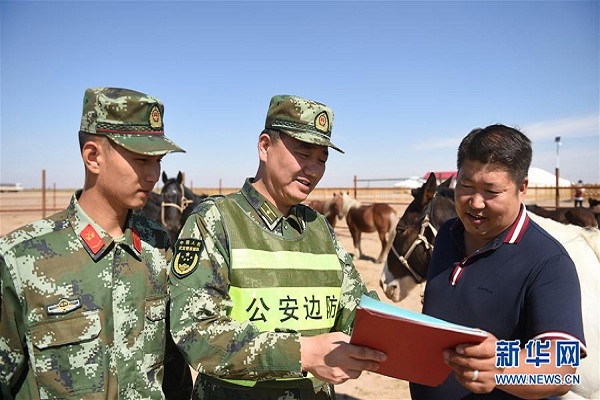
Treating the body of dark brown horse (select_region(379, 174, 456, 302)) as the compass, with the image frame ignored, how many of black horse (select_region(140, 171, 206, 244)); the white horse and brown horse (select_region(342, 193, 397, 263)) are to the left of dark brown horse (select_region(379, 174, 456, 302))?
1

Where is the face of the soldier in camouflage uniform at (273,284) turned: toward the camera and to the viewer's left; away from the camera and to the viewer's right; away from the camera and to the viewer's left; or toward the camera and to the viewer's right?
toward the camera and to the viewer's right

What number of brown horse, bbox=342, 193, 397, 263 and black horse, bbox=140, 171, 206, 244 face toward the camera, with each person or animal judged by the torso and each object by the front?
1

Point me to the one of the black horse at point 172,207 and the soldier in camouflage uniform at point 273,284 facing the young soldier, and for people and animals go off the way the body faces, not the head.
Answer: the black horse

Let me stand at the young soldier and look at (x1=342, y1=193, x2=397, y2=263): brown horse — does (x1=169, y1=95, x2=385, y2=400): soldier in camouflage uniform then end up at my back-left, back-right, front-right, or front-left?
front-right

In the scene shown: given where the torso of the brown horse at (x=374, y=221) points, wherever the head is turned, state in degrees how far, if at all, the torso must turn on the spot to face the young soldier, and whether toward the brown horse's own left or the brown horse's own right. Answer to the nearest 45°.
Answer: approximately 135° to the brown horse's own left

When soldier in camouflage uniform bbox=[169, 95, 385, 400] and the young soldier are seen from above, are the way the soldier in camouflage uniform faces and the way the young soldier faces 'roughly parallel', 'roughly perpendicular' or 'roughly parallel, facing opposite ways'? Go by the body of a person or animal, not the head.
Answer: roughly parallel

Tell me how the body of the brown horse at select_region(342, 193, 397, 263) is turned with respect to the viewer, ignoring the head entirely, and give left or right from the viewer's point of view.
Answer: facing away from the viewer and to the left of the viewer

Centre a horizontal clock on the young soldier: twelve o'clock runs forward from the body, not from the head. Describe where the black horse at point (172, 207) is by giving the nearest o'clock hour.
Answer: The black horse is roughly at 8 o'clock from the young soldier.

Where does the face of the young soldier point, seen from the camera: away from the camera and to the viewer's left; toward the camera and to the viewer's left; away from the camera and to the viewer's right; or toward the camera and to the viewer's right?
toward the camera and to the viewer's right

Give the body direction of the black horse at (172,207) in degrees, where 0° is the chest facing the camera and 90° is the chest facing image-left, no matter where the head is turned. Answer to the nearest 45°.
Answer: approximately 0°

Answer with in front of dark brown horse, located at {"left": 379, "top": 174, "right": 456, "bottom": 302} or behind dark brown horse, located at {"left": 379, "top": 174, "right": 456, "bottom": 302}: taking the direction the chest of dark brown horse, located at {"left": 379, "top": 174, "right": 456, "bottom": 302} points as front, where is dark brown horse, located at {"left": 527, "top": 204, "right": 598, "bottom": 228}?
behind

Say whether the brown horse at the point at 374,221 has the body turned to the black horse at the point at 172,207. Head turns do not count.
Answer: no

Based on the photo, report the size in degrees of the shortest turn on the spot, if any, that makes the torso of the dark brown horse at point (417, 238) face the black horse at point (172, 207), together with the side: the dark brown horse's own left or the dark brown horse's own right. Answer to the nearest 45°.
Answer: approximately 90° to the dark brown horse's own right

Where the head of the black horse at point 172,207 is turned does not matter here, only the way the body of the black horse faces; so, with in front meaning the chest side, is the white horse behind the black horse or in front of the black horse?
in front

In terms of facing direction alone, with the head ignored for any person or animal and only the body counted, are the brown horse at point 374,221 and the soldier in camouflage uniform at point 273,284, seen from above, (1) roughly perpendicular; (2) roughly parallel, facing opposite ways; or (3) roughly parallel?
roughly parallel, facing opposite ways
